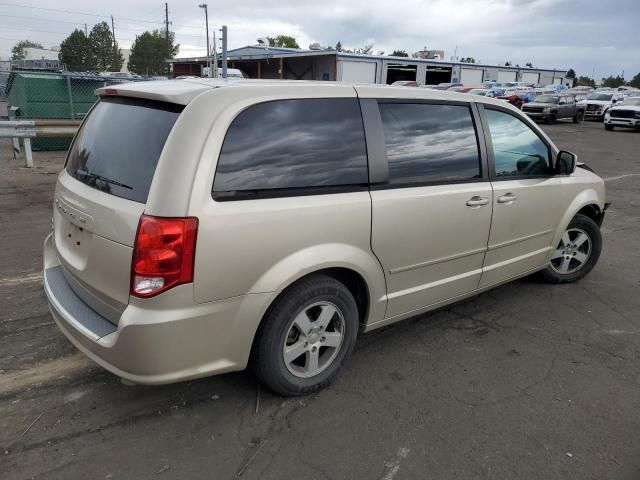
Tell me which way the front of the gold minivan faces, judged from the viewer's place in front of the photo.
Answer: facing away from the viewer and to the right of the viewer

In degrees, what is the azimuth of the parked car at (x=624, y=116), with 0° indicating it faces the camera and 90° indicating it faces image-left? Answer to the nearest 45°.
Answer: approximately 45°

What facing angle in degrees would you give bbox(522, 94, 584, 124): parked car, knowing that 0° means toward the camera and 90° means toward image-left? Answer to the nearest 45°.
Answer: approximately 45°

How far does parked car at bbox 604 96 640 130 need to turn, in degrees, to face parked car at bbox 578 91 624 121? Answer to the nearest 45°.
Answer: approximately 135° to its right

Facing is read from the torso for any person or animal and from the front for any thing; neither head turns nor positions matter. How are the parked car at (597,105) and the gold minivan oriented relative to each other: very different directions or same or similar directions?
very different directions

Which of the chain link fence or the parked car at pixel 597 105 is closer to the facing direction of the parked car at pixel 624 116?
the chain link fence
